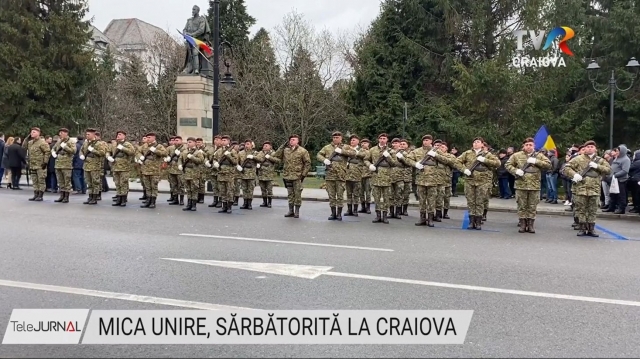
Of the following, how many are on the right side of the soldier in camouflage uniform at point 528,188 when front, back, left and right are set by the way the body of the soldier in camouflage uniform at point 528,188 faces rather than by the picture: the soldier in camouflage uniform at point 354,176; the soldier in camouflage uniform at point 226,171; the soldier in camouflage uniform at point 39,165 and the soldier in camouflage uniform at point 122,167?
4

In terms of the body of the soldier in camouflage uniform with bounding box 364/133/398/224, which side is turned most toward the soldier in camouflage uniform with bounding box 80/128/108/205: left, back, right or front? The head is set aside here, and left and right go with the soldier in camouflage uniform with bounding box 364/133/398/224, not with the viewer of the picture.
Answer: right

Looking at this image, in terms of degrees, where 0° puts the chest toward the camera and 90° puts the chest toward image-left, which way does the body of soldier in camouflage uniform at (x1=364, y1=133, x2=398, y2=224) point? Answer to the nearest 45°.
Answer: approximately 0°

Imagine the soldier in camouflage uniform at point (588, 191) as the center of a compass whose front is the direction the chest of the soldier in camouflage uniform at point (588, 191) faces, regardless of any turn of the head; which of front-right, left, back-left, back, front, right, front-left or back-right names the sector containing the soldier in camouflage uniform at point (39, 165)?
right

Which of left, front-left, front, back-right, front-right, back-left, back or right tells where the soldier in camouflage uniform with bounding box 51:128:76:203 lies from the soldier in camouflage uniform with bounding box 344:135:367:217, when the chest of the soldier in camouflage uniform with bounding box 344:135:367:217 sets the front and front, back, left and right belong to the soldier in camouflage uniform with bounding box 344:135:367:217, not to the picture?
front-right

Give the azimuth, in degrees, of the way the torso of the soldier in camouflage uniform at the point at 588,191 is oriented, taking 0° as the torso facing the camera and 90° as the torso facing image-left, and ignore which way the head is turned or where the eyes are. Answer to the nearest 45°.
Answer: approximately 0°

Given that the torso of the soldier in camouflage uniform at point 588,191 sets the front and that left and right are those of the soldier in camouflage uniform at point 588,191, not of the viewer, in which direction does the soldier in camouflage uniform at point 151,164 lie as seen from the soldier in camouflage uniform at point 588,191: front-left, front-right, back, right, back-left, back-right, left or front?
right
